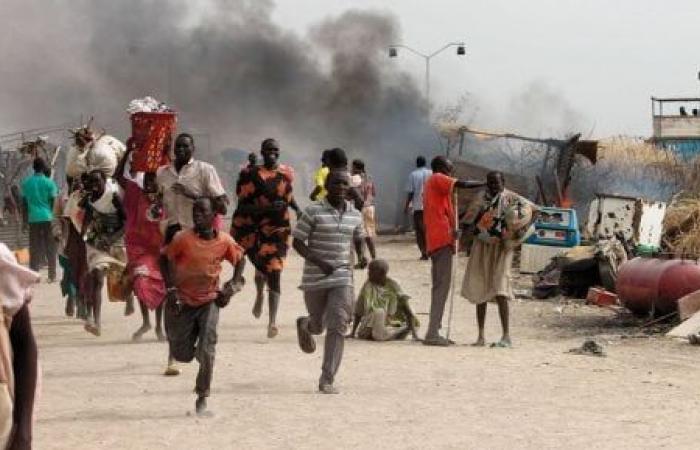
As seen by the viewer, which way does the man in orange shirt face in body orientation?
to the viewer's right

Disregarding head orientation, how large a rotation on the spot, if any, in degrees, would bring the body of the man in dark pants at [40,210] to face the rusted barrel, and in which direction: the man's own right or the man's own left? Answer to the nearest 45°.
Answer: approximately 135° to the man's own right

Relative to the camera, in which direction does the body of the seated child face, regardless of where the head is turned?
toward the camera

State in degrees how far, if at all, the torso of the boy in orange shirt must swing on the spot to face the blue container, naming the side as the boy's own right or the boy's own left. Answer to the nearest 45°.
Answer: approximately 135° to the boy's own left

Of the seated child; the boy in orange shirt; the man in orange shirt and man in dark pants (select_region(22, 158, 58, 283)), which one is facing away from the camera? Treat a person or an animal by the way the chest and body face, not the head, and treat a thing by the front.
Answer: the man in dark pants

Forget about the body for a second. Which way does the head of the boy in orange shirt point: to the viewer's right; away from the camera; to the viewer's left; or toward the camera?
toward the camera

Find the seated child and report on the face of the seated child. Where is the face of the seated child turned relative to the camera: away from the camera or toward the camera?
toward the camera

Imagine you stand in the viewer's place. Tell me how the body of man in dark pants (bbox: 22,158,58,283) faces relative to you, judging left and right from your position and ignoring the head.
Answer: facing away from the viewer

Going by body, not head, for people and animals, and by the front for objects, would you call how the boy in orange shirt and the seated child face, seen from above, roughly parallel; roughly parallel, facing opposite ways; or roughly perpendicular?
roughly parallel

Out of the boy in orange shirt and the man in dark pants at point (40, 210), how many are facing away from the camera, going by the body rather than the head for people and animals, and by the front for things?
1

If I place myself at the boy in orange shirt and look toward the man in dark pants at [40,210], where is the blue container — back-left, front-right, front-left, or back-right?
front-right

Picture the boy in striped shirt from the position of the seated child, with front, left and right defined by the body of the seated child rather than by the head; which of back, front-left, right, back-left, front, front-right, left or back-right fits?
front

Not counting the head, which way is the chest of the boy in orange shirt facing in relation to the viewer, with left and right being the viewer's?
facing the viewer
